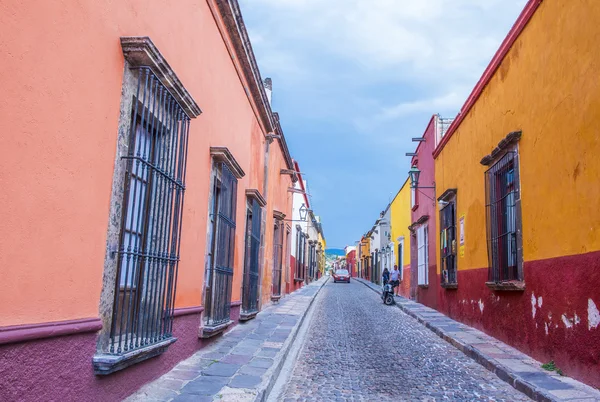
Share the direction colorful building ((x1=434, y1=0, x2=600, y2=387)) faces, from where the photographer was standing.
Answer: facing the viewer and to the left of the viewer

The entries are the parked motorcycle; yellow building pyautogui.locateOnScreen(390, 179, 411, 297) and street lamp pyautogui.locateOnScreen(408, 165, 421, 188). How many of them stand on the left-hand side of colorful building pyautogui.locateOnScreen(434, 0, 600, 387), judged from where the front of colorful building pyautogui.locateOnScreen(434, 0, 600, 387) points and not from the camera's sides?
0

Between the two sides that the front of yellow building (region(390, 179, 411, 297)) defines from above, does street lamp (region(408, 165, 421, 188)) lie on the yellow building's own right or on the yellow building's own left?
on the yellow building's own left

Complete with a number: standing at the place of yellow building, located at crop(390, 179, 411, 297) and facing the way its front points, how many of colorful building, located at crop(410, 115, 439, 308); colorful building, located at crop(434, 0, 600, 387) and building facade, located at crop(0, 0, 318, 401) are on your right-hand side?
0

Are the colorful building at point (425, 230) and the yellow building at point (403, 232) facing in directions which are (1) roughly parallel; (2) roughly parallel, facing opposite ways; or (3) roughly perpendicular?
roughly parallel

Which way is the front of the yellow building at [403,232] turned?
to the viewer's left

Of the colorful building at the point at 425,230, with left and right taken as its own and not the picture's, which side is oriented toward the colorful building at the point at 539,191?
left

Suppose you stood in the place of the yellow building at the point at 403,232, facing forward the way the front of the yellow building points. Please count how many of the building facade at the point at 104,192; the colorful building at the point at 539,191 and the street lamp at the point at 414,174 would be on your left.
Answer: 3

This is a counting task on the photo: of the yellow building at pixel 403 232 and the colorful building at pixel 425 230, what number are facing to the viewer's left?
2

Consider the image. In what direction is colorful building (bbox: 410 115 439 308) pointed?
to the viewer's left

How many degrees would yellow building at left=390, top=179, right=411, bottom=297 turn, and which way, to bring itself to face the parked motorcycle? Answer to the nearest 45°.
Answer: approximately 90° to its left

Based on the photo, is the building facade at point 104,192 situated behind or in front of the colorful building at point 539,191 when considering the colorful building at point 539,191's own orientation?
in front

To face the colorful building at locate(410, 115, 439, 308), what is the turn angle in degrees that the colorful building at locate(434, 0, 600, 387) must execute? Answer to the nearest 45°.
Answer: approximately 135° to its right

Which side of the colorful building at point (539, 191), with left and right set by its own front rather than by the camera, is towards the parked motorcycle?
right

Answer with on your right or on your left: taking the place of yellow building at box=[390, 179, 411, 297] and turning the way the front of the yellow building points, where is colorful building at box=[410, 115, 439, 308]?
on your left
